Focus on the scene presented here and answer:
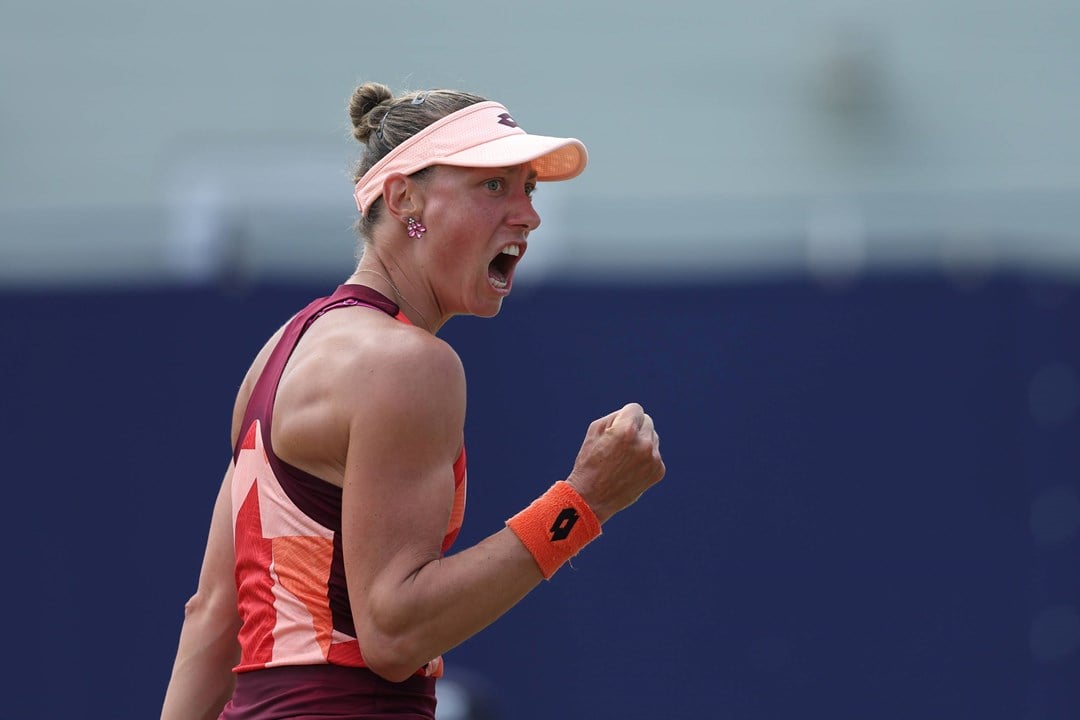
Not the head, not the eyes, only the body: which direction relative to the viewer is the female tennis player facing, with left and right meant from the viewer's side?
facing away from the viewer and to the right of the viewer
